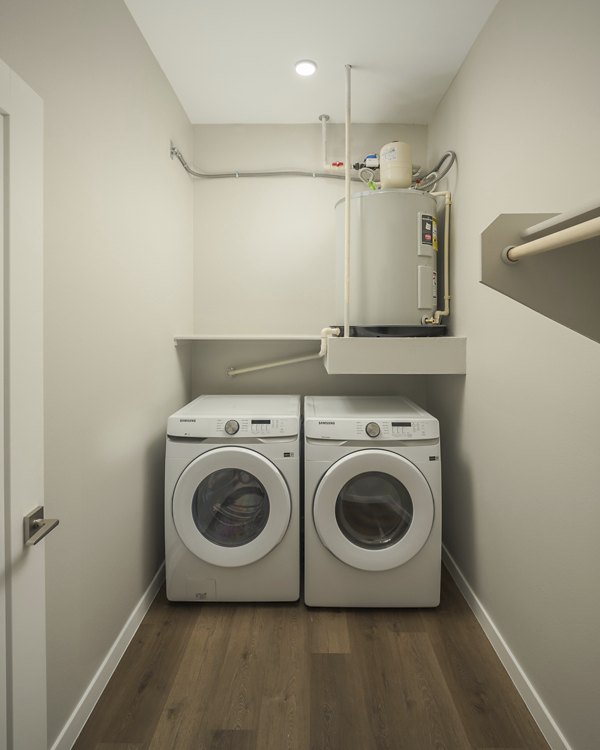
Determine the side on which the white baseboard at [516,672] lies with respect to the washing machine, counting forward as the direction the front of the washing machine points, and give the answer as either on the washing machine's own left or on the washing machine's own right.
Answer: on the washing machine's own left

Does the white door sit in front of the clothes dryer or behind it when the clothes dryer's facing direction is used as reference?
in front

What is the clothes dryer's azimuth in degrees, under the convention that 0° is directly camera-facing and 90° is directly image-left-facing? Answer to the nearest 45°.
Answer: approximately 0°

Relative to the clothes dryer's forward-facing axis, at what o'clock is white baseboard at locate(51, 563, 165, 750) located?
The white baseboard is roughly at 2 o'clock from the clothes dryer.

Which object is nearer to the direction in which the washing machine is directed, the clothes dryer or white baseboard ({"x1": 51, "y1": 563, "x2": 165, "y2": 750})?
the white baseboard

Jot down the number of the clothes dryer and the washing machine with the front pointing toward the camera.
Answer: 2

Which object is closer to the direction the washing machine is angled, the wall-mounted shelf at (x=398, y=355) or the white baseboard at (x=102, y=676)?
the white baseboard

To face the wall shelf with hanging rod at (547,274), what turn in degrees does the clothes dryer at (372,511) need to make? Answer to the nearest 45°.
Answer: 0° — it already faces it
